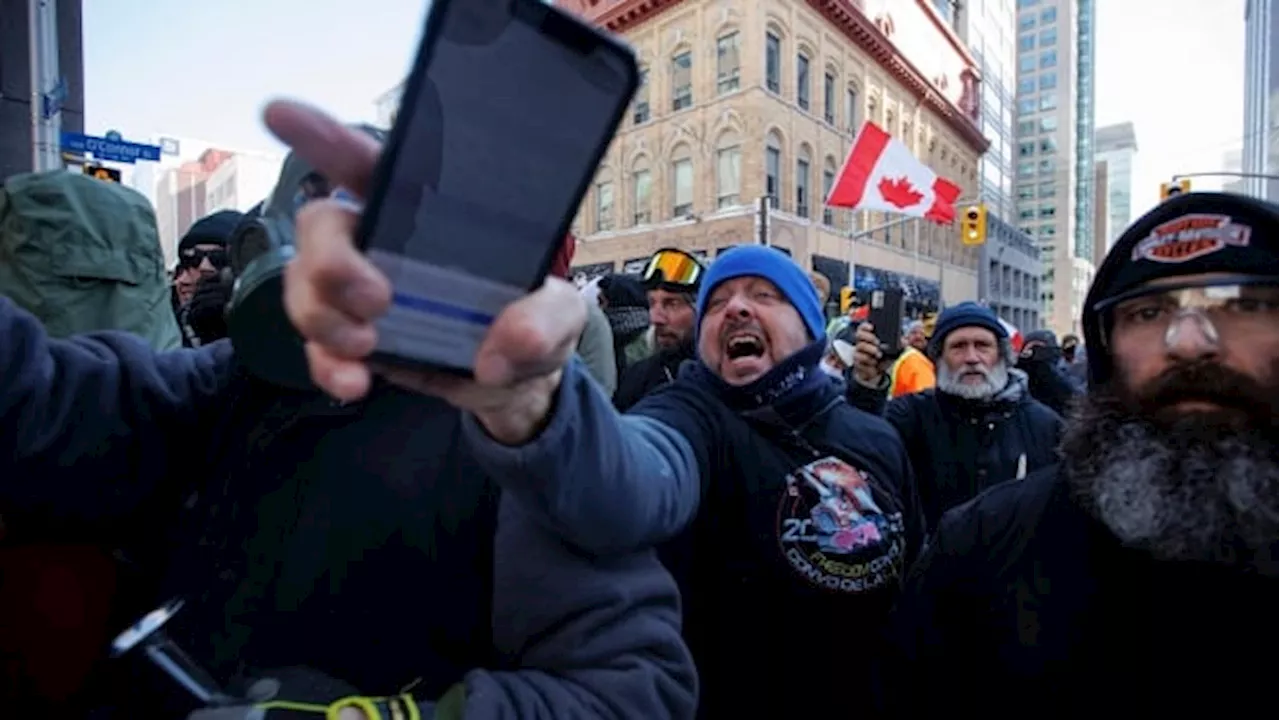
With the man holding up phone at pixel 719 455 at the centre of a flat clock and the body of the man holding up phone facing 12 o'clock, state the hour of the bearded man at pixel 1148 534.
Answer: The bearded man is roughly at 10 o'clock from the man holding up phone.

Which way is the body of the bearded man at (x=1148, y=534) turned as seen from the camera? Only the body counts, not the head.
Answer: toward the camera

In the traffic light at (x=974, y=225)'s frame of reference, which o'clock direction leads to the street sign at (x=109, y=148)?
The street sign is roughly at 1 o'clock from the traffic light.

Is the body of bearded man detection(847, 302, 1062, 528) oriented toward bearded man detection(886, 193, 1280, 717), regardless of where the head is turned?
yes

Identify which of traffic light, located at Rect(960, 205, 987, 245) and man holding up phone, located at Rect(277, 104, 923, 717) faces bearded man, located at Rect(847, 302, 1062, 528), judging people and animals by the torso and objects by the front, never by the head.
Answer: the traffic light

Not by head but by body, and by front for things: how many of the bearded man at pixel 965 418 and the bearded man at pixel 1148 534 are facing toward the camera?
2

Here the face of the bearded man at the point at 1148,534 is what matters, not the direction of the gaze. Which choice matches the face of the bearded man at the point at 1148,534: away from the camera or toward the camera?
toward the camera

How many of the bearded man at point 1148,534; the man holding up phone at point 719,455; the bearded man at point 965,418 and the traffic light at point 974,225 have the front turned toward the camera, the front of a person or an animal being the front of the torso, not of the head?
4

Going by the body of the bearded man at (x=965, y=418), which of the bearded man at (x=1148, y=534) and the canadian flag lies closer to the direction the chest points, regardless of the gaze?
the bearded man

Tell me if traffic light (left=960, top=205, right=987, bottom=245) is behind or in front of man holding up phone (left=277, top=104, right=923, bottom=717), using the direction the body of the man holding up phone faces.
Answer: behind

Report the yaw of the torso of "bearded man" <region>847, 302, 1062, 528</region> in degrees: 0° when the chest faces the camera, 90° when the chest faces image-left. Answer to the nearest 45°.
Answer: approximately 0°

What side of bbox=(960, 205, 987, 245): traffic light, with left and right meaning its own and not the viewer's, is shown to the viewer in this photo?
front

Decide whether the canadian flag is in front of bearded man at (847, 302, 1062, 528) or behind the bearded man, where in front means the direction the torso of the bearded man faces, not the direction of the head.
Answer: behind

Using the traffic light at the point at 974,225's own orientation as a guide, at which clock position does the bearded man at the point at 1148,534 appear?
The bearded man is roughly at 12 o'clock from the traffic light.

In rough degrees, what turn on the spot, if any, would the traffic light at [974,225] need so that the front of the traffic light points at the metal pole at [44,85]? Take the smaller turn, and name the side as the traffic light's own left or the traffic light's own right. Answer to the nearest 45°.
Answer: approximately 45° to the traffic light's own right

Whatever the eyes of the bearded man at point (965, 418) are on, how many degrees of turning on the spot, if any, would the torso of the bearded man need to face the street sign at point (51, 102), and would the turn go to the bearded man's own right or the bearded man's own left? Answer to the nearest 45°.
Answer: approximately 90° to the bearded man's own right
